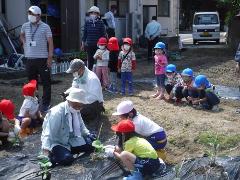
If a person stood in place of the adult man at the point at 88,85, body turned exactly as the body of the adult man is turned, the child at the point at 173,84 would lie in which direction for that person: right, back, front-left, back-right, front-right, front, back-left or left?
back-right

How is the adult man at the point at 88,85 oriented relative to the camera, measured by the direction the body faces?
to the viewer's left

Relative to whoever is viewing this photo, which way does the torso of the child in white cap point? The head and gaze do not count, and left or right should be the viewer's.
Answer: facing to the left of the viewer

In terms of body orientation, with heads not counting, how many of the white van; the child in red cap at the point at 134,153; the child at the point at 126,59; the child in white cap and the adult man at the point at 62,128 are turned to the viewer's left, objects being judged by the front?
2

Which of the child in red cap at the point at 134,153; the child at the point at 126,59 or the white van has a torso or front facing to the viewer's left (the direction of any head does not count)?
the child in red cap

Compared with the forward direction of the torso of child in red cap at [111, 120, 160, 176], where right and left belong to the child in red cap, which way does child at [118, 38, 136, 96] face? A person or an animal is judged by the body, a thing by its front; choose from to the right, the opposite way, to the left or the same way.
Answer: to the left

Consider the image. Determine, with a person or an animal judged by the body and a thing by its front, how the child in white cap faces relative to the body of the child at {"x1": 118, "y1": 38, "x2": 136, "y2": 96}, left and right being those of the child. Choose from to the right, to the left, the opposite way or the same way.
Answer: to the right

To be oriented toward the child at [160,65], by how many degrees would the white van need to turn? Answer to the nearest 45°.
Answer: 0° — it already faces them

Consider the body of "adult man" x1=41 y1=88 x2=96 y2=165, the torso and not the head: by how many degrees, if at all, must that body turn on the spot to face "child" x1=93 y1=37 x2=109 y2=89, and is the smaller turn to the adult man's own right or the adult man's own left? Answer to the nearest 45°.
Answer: approximately 135° to the adult man's own left
